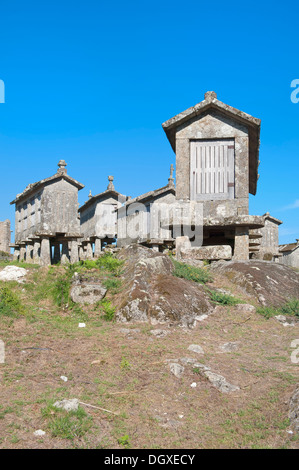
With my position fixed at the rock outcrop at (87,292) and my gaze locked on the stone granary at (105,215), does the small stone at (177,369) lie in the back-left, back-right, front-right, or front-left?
back-right

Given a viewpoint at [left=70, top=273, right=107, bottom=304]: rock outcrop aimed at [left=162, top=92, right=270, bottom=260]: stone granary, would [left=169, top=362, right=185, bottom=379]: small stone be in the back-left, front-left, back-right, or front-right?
back-right

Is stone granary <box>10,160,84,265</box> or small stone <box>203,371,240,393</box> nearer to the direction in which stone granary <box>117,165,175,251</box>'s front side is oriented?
the small stone

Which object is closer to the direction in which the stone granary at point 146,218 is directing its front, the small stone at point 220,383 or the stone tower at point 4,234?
the small stone

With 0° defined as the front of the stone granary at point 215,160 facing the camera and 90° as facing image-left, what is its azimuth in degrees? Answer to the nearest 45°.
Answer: approximately 0°

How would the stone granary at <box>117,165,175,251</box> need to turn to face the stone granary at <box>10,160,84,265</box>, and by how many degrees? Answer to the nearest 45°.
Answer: approximately 90° to its right

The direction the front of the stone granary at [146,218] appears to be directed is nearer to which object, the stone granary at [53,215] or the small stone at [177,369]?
the small stone

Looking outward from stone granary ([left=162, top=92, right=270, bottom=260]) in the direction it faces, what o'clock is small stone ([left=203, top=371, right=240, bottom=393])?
The small stone is roughly at 12 o'clock from the stone granary.

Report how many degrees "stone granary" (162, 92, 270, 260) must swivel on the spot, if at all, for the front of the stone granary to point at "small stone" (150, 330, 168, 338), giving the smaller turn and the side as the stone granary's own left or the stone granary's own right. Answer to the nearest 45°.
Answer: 0° — it already faces it

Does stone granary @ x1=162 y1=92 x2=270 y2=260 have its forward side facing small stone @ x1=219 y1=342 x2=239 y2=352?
yes

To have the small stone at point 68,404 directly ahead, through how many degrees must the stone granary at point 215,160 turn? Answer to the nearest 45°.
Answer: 0° — it already faces it

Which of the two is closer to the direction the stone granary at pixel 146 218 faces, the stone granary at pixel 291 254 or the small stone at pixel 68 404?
the small stone

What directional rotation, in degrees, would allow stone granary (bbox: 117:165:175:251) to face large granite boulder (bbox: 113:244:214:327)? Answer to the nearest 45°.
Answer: approximately 45° to its right
